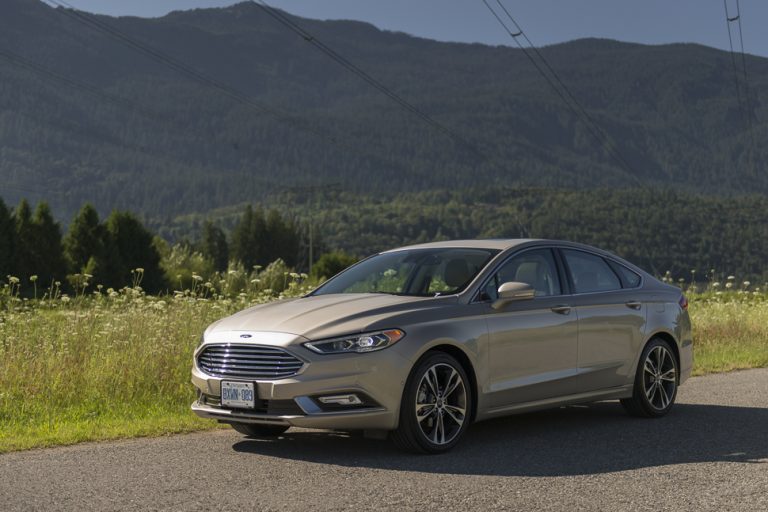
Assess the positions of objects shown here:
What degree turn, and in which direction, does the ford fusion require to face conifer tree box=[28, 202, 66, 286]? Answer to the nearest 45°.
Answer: approximately 90° to its right

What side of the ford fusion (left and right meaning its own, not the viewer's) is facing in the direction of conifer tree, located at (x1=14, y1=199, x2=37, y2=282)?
right

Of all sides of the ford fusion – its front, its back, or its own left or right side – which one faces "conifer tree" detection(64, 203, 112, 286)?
right

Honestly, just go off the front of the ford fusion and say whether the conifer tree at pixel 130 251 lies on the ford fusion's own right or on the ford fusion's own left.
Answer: on the ford fusion's own right

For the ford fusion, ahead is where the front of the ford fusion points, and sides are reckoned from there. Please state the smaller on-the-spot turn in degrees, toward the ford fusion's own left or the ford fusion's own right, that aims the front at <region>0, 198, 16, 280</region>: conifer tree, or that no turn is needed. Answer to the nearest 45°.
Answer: approximately 90° to the ford fusion's own right

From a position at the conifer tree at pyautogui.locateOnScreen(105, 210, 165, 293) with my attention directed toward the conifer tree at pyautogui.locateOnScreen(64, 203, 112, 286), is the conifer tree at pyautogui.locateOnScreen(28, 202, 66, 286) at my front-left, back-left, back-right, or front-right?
front-left
